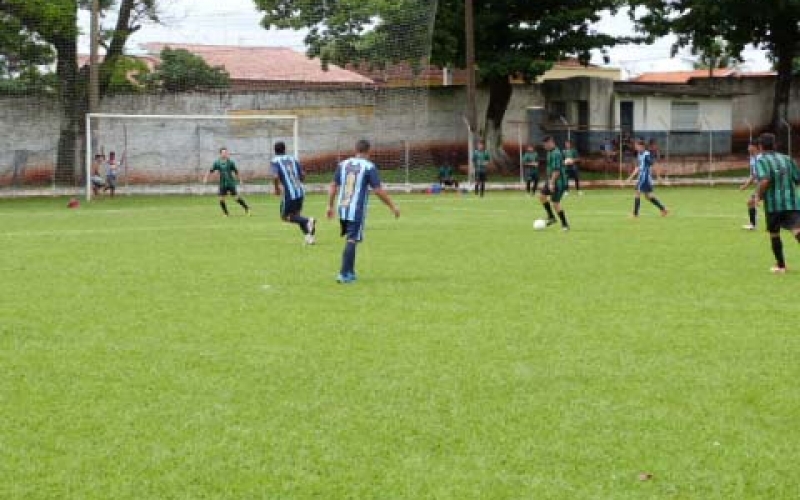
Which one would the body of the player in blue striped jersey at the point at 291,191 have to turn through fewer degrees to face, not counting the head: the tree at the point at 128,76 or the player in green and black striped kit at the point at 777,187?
the tree

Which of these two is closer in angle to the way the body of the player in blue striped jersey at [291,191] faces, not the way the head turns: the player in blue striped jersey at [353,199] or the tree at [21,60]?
the tree

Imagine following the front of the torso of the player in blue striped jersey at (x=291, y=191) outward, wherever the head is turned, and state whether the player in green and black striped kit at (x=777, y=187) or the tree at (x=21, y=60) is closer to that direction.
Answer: the tree

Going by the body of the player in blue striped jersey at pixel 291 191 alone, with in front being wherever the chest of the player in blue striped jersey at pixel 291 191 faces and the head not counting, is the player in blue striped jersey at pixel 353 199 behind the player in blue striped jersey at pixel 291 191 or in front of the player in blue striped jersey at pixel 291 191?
behind

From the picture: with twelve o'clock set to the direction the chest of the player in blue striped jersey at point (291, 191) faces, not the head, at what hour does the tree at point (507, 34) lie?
The tree is roughly at 2 o'clock from the player in blue striped jersey.

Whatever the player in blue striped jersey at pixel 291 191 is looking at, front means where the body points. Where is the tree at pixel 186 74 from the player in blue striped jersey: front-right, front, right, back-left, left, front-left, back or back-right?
front-right

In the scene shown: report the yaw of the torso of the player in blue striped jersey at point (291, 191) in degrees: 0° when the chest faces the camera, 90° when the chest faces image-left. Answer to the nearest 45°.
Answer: approximately 135°

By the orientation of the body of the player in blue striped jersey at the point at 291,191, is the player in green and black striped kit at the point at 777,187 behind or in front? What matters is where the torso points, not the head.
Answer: behind

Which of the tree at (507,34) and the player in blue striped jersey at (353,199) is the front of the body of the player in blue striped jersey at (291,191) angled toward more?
the tree

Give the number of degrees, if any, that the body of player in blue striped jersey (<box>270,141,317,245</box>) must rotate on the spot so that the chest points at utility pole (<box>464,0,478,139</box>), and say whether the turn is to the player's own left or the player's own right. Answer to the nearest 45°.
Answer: approximately 45° to the player's own right

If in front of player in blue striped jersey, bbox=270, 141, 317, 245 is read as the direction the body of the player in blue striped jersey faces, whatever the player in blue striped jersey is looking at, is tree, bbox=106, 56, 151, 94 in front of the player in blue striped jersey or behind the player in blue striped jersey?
in front
